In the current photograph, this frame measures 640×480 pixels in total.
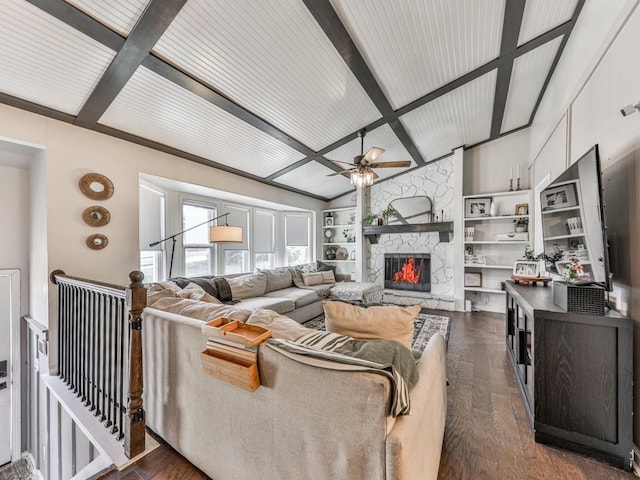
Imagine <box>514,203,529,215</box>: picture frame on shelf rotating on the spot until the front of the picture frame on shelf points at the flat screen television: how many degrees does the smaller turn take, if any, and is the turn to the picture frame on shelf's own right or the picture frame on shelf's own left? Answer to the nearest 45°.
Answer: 0° — it already faces it

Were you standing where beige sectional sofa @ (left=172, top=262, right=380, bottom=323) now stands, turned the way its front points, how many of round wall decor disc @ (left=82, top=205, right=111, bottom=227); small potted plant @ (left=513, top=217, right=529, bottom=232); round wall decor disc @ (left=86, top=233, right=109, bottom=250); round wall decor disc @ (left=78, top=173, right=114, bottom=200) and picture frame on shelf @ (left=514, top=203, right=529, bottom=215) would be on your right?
3

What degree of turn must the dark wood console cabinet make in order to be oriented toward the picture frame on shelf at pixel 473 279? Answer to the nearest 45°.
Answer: approximately 45° to its right

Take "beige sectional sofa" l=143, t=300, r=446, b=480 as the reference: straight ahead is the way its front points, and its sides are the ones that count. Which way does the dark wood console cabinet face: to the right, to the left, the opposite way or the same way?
to the left

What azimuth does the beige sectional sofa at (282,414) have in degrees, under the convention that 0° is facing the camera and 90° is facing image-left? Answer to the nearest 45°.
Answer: approximately 225°

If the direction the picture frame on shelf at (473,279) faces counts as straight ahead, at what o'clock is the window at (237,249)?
The window is roughly at 2 o'clock from the picture frame on shelf.

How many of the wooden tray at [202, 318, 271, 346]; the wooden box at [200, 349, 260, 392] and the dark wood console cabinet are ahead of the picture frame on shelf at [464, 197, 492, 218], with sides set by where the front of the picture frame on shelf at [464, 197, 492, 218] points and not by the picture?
3

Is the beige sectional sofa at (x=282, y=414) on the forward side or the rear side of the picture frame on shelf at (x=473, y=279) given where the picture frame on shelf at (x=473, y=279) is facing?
on the forward side

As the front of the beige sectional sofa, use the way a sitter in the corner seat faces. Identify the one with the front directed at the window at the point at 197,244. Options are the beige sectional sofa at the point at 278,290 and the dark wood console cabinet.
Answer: the dark wood console cabinet

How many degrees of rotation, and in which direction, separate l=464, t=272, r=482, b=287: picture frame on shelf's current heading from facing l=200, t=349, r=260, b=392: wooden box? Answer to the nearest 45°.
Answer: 0° — it already faces it

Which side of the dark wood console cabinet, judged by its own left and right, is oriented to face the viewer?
left

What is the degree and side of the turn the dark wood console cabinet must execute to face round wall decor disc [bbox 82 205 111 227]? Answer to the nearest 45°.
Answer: approximately 45° to its left
